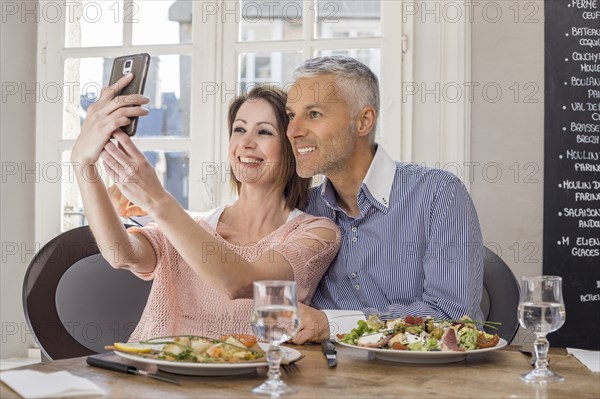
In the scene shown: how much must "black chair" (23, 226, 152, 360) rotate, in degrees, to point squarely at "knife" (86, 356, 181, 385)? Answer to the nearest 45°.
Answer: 0° — it already faces it

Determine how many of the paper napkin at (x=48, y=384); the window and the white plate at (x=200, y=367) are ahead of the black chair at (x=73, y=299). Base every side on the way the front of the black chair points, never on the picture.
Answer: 2

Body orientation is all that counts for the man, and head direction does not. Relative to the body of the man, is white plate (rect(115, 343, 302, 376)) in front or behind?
in front

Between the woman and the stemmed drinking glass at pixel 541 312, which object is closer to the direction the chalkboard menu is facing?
the stemmed drinking glass

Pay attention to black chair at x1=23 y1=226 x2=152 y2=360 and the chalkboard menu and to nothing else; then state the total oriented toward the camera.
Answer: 2

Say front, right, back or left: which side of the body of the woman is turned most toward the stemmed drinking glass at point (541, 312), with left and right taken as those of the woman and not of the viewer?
left

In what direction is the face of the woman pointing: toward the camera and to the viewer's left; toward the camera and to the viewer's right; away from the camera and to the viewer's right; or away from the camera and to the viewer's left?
toward the camera and to the viewer's left

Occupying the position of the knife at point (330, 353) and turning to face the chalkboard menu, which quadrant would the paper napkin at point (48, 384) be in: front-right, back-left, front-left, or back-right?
back-left

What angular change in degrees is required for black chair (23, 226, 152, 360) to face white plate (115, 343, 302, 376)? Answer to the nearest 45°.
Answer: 0° — it already faces it

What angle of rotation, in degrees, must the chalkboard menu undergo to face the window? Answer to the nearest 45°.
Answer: approximately 90° to its right
